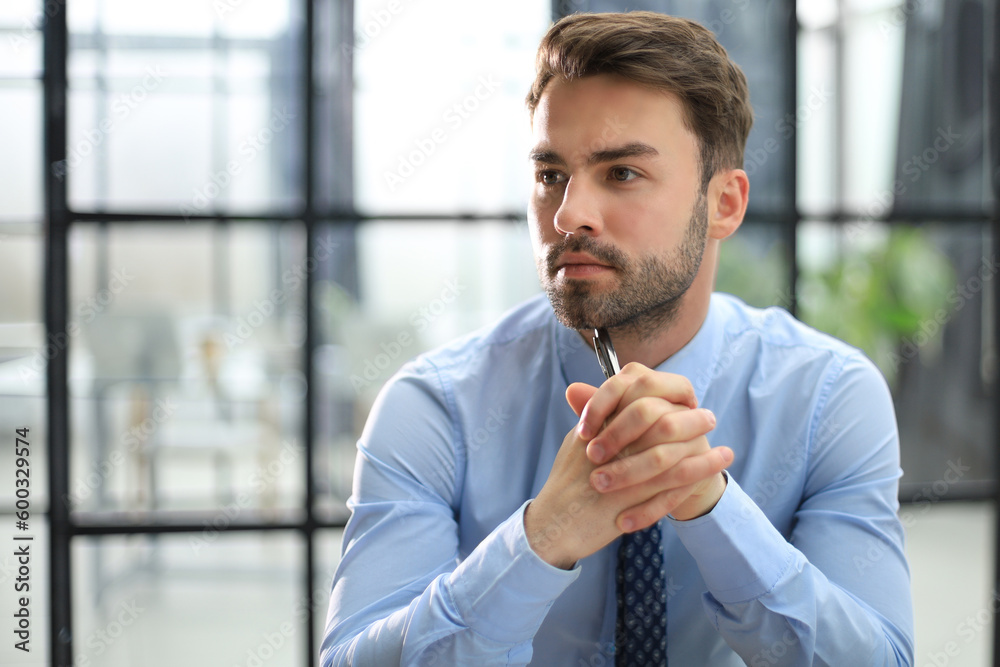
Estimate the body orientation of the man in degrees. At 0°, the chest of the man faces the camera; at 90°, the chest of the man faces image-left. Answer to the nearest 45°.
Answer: approximately 0°

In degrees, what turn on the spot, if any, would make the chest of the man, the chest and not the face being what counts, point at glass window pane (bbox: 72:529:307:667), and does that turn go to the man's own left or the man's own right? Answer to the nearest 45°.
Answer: approximately 135° to the man's own right

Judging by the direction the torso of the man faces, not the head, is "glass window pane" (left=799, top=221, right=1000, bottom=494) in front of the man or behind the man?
behind
